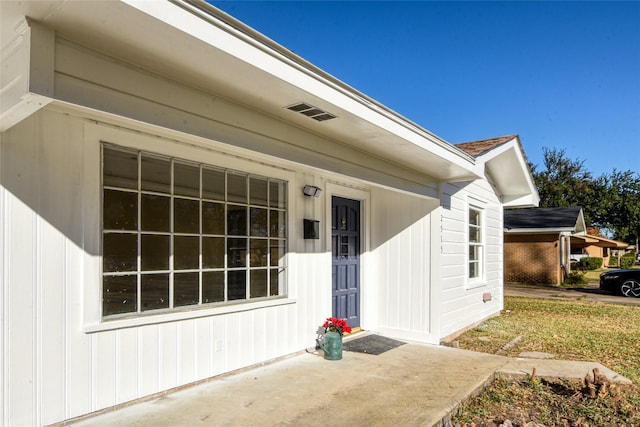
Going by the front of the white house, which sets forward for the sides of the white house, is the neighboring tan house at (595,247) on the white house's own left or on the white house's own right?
on the white house's own left

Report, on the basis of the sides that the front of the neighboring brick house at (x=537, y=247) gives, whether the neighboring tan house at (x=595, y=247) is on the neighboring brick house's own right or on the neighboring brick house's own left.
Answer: on the neighboring brick house's own left

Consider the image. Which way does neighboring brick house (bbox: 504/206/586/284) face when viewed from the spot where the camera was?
facing to the right of the viewer

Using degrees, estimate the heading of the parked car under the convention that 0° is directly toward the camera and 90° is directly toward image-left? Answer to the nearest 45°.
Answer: approximately 45°

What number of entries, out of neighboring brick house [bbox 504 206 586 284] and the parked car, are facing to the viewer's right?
1

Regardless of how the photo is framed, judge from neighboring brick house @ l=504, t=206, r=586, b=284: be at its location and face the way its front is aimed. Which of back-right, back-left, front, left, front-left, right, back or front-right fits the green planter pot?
right

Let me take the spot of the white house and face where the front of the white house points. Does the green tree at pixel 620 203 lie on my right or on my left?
on my left

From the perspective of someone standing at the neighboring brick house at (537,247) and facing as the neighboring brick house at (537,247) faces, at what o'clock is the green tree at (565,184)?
The green tree is roughly at 9 o'clock from the neighboring brick house.

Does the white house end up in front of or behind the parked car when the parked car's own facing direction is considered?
in front

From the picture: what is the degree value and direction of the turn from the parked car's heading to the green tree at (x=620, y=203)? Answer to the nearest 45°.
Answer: approximately 135° to its right

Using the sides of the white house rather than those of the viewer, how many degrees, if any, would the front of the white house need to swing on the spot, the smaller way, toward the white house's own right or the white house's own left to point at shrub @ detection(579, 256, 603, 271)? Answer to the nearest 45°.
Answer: approximately 90° to the white house's own left

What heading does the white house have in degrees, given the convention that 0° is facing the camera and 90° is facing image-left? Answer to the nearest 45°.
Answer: approximately 315°
